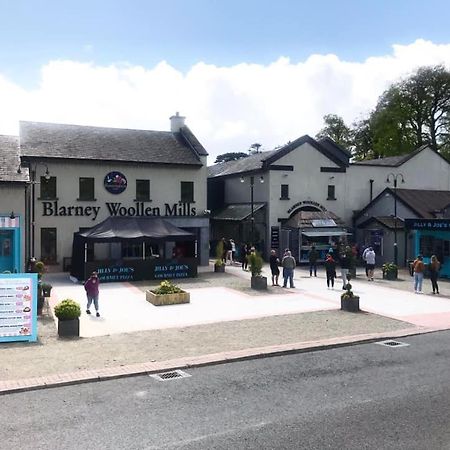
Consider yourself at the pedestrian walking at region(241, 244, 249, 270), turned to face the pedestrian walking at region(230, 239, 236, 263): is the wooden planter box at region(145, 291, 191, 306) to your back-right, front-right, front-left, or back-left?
back-left

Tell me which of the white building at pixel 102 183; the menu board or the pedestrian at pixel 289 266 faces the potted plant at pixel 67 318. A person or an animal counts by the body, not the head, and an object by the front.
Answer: the white building

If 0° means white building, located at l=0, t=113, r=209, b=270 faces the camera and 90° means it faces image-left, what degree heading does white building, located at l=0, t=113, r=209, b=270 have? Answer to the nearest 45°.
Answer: approximately 0°

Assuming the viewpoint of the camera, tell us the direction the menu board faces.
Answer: facing the viewer

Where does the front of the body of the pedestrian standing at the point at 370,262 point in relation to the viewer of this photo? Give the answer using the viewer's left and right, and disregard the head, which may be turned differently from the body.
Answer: facing away from the viewer

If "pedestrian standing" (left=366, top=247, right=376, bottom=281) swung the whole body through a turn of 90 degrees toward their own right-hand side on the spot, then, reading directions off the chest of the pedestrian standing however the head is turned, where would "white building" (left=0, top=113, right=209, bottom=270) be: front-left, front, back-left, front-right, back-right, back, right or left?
back
